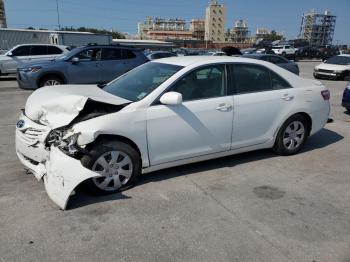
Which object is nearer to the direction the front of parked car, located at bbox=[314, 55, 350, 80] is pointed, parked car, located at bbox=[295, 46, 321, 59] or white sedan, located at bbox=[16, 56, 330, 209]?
the white sedan

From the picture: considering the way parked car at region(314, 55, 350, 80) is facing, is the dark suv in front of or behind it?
in front

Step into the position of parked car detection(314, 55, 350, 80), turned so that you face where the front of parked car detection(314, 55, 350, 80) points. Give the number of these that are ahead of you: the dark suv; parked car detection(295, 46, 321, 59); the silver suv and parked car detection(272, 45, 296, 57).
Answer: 2

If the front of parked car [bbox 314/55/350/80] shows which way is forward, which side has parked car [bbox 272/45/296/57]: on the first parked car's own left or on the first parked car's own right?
on the first parked car's own right

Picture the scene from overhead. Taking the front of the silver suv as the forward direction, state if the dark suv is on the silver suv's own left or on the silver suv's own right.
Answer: on the silver suv's own left

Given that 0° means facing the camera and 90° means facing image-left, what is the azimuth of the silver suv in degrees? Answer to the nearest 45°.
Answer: approximately 90°

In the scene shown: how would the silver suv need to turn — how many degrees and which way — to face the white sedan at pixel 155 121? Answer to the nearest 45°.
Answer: approximately 90° to its left

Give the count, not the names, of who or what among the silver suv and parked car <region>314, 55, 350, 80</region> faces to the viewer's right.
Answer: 0

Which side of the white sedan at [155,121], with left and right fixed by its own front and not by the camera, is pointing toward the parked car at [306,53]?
back

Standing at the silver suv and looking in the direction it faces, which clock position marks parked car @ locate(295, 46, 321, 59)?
The parked car is roughly at 5 o'clock from the silver suv.

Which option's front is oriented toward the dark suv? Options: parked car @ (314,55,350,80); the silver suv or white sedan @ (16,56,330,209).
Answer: the parked car

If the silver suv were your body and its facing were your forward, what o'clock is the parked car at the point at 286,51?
The parked car is roughly at 5 o'clock from the silver suv.

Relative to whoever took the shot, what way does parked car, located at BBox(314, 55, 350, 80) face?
facing the viewer and to the left of the viewer

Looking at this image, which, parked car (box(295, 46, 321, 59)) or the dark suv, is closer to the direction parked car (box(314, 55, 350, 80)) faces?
the dark suv
